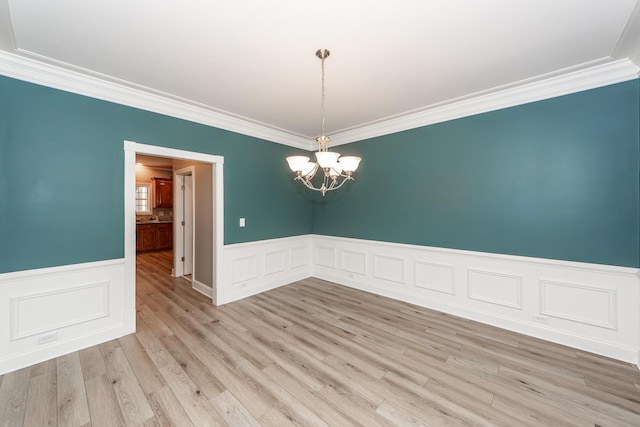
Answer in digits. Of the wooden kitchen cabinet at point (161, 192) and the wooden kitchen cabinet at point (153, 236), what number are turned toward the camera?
2

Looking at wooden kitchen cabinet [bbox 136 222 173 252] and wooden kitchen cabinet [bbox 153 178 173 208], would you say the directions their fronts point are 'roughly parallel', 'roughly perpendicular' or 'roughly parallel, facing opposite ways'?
roughly parallel

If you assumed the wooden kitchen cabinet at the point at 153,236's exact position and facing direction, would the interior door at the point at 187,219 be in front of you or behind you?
in front

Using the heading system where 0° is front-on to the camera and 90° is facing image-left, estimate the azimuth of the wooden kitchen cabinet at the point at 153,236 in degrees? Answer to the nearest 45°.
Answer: approximately 0°

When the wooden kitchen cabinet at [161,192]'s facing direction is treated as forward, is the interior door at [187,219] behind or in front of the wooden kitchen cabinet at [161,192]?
in front

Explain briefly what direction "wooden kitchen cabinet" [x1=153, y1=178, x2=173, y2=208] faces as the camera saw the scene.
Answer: facing the viewer
